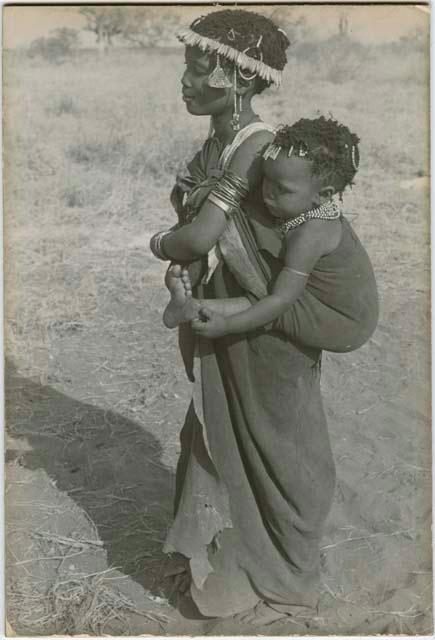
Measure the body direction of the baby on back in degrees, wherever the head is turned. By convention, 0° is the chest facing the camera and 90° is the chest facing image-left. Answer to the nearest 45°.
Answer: approximately 90°

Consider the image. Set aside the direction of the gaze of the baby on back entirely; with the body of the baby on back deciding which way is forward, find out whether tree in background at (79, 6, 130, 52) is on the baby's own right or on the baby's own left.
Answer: on the baby's own right

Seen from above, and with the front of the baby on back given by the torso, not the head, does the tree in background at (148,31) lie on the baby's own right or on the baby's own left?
on the baby's own right

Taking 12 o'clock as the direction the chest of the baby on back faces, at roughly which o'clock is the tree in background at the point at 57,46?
The tree in background is roughly at 2 o'clock from the baby on back.
